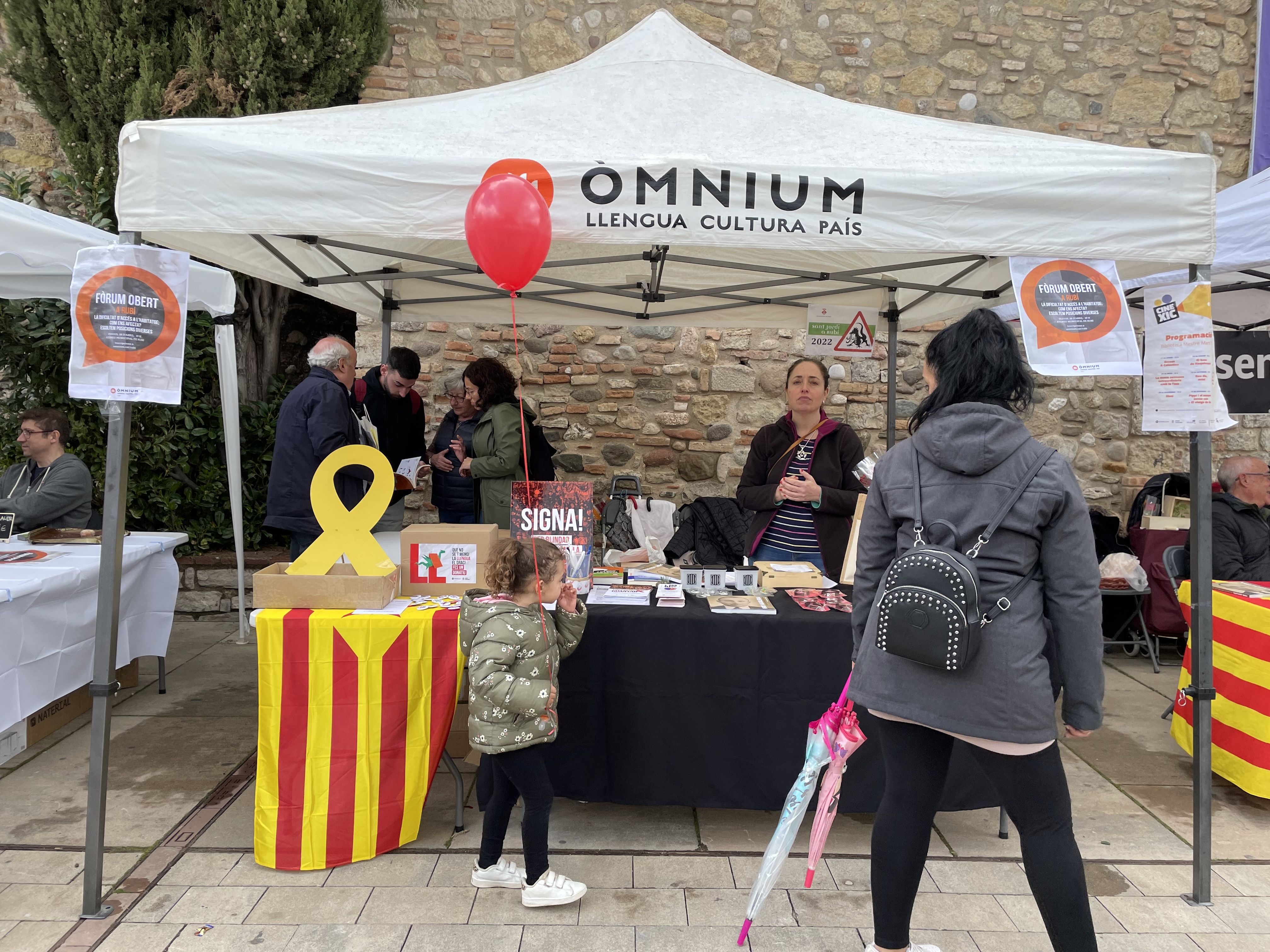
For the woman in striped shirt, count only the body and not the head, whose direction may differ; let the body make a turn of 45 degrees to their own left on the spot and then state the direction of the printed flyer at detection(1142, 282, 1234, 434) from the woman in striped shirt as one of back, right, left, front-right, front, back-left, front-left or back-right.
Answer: front

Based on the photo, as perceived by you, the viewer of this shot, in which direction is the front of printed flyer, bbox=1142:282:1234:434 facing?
facing the viewer

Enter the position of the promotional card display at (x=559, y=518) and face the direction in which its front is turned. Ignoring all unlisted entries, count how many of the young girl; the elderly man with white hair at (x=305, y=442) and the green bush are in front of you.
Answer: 1

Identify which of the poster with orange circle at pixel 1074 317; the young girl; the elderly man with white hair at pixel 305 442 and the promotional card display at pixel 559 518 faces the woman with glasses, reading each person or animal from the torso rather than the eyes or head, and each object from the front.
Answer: the elderly man with white hair

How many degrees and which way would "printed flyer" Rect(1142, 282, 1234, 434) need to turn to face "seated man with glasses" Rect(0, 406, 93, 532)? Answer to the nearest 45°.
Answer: approximately 90° to its right

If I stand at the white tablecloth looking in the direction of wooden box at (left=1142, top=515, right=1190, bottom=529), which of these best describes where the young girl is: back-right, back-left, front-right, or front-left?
front-right

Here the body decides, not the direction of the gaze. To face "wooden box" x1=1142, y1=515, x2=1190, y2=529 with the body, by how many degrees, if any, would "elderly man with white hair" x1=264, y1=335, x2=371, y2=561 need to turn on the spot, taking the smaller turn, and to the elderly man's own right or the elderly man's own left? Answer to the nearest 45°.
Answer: approximately 45° to the elderly man's own right

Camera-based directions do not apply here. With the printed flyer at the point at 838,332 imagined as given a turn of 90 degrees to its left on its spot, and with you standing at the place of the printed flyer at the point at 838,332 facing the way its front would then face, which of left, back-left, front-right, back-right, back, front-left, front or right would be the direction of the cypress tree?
back

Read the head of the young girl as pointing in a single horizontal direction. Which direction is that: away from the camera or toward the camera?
away from the camera

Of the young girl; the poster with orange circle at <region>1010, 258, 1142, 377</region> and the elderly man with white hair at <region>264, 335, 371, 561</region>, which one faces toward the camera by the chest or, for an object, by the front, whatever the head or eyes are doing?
the poster with orange circle

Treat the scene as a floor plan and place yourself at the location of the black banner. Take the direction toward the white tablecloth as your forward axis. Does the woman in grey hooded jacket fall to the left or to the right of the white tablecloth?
left

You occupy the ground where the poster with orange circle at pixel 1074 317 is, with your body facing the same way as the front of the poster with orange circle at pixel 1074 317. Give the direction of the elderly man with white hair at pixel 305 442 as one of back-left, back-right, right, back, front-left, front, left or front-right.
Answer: right

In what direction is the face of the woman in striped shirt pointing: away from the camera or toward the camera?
toward the camera

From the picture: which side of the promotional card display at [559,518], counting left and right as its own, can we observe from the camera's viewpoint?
front

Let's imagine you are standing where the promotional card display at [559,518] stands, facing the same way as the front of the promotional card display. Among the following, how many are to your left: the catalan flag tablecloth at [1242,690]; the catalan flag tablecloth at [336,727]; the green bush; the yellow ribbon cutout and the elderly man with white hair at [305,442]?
1

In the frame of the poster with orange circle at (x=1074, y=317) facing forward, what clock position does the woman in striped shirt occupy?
The woman in striped shirt is roughly at 4 o'clock from the poster with orange circle.
